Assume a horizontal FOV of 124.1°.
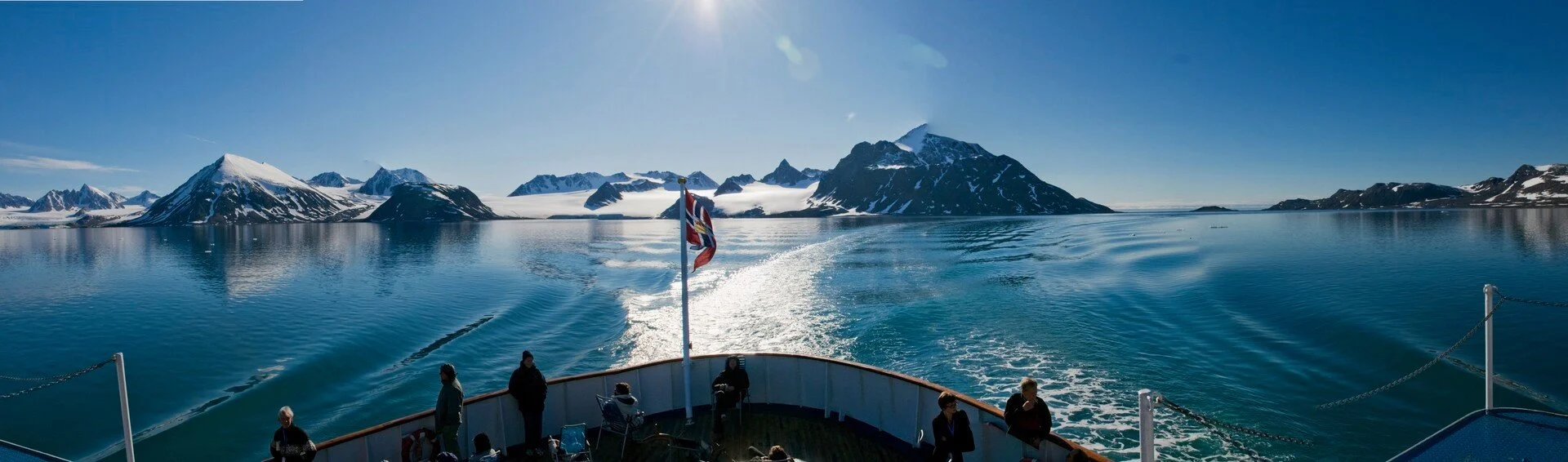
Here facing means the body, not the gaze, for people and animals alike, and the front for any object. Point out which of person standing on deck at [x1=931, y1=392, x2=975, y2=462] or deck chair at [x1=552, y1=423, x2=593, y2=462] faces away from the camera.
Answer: the deck chair

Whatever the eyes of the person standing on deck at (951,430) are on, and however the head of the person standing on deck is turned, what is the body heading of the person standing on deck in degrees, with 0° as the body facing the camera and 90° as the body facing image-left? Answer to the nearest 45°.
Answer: approximately 0°

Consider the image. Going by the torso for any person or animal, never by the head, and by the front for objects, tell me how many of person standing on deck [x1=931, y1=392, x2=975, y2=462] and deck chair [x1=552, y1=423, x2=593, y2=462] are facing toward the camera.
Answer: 1

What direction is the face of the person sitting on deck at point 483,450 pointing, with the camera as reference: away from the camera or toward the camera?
away from the camera

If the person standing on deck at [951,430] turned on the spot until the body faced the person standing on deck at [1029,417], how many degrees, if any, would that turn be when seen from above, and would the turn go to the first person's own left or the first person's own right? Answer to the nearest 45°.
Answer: approximately 90° to the first person's own left

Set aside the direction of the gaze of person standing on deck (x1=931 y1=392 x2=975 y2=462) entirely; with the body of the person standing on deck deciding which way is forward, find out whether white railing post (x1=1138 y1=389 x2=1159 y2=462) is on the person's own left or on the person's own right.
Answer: on the person's own left

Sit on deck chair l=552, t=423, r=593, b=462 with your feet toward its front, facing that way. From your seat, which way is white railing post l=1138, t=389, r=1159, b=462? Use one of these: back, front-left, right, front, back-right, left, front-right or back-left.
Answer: back-right

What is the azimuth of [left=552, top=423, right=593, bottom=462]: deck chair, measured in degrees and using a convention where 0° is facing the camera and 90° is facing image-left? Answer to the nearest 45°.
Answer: approximately 180°

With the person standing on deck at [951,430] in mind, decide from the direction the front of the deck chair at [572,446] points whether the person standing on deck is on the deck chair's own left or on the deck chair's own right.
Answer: on the deck chair's own right

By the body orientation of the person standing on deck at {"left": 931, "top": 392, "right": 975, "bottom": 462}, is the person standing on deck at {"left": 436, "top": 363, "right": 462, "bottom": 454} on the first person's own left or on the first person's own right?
on the first person's own right
